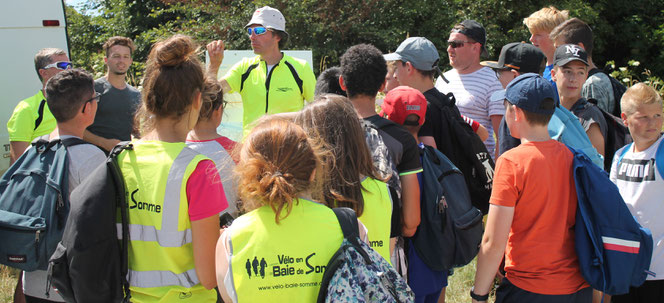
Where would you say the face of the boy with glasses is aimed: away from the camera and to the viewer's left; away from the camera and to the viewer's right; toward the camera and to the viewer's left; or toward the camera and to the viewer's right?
away from the camera and to the viewer's right

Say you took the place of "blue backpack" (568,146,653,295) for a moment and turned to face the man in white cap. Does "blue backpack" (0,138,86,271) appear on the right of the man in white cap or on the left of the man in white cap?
left

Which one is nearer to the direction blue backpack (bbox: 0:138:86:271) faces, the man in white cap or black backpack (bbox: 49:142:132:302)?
the black backpack

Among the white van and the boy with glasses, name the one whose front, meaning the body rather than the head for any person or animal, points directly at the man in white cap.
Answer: the boy with glasses

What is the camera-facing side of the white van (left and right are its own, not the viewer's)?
back

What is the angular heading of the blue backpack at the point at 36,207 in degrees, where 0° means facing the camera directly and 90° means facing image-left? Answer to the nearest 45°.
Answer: approximately 45°
